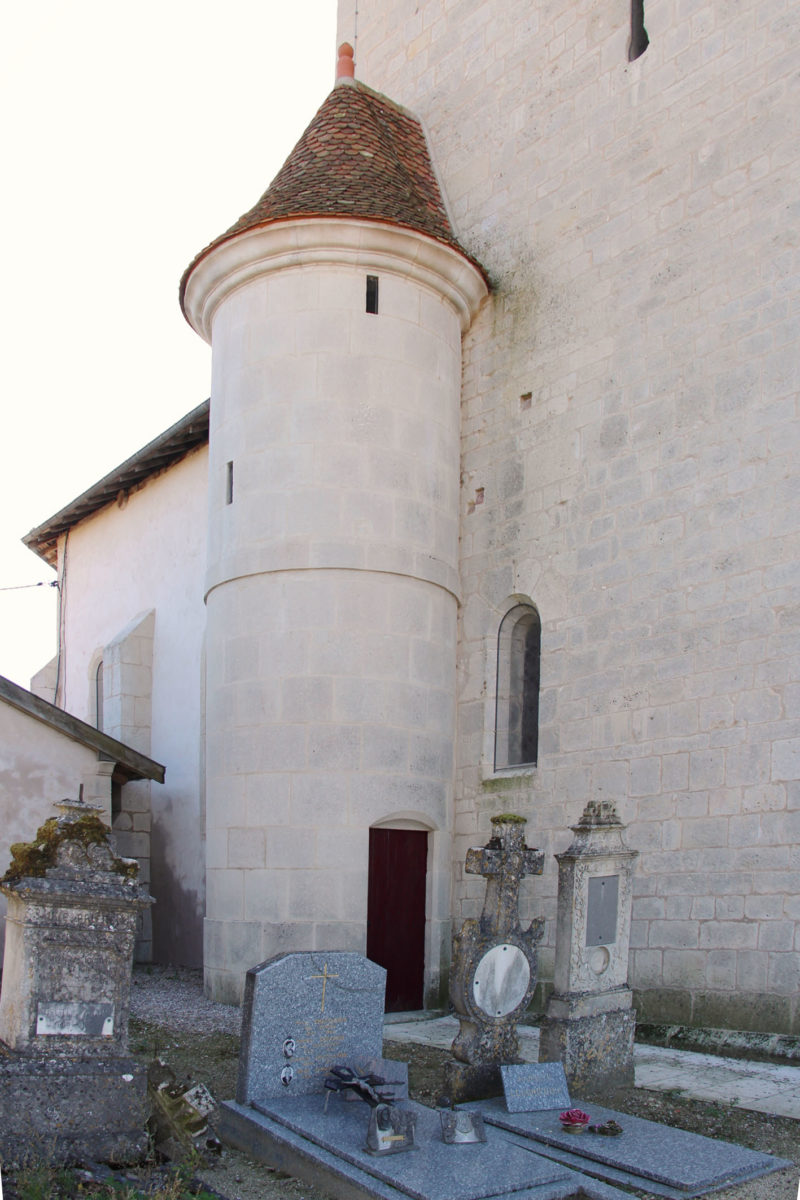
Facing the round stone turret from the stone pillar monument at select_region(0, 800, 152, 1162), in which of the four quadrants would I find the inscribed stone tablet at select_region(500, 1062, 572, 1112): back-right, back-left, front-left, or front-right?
front-right

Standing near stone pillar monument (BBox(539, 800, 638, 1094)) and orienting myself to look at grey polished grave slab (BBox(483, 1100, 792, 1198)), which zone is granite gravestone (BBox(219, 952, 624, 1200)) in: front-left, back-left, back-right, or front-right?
front-right

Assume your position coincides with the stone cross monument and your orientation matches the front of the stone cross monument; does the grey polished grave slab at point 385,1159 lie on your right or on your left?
on your right

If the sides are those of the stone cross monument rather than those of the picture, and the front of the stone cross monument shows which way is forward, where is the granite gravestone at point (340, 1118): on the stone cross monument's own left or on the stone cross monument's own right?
on the stone cross monument's own right

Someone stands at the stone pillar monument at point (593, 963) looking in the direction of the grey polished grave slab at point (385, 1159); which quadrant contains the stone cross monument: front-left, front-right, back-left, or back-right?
front-right

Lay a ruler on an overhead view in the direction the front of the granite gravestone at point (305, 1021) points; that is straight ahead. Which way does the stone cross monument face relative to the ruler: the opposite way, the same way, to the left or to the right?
the same way

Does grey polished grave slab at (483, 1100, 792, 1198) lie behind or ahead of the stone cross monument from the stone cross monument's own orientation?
ahead

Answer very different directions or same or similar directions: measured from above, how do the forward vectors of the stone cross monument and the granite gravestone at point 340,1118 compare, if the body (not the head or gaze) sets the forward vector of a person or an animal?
same or similar directions

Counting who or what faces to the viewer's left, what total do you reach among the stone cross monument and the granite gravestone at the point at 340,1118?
0

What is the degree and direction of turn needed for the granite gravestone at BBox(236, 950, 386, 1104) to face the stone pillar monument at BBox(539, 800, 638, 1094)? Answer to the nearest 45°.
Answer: approximately 90° to its left

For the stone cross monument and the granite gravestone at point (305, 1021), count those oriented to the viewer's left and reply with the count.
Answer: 0

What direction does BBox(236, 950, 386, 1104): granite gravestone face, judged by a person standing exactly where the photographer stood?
facing the viewer and to the right of the viewer
